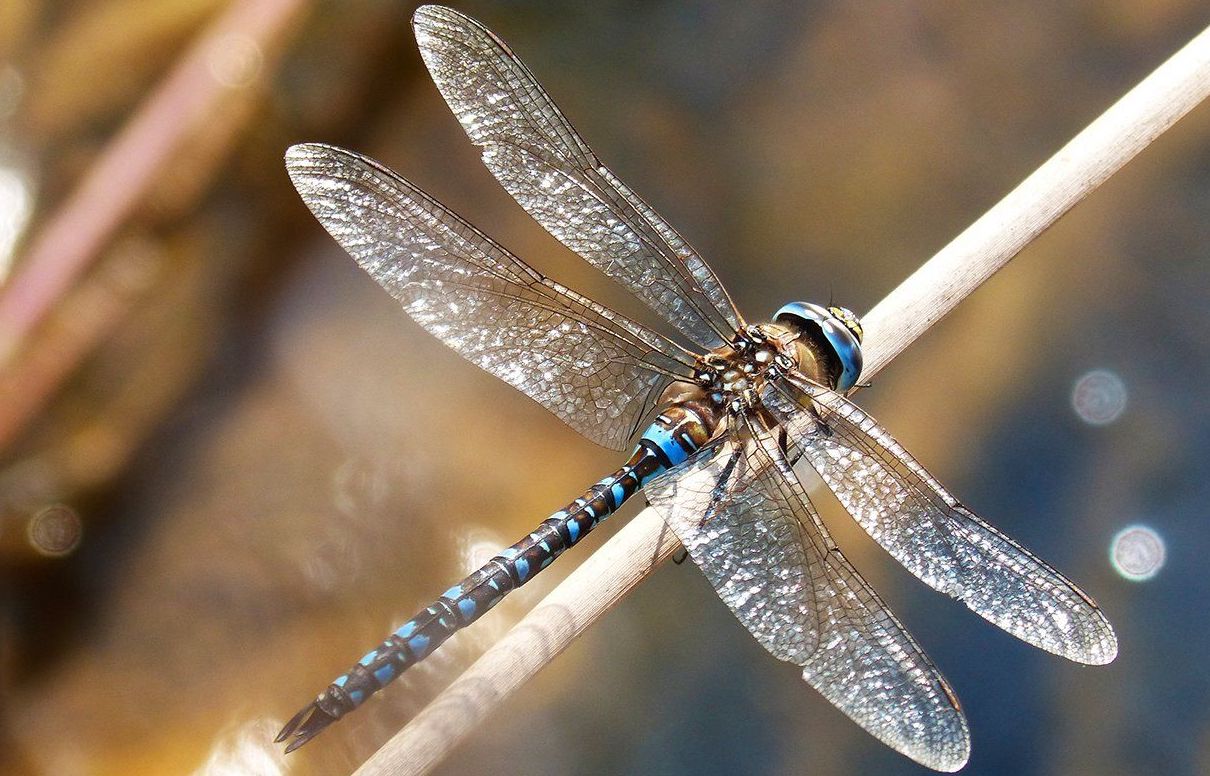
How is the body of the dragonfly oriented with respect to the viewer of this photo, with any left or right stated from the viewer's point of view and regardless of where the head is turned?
facing away from the viewer and to the right of the viewer
